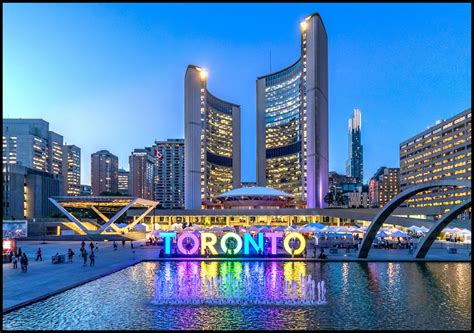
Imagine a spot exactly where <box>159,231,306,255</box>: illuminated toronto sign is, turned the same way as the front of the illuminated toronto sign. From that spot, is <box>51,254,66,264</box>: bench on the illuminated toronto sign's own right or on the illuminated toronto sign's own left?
on the illuminated toronto sign's own right

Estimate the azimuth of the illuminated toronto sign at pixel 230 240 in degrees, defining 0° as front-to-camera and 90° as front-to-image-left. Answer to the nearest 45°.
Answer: approximately 0°
